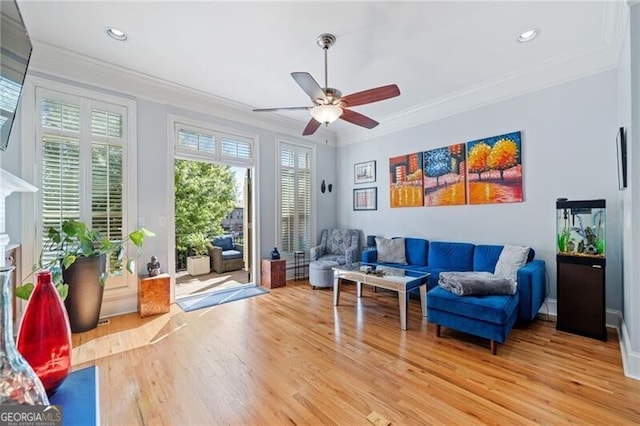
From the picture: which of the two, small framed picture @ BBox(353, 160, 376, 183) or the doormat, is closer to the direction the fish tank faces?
the doormat

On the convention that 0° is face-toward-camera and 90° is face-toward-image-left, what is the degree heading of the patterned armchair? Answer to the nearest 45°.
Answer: approximately 45°

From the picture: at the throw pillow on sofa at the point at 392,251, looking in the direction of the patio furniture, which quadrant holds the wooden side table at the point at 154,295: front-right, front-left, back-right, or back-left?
front-left

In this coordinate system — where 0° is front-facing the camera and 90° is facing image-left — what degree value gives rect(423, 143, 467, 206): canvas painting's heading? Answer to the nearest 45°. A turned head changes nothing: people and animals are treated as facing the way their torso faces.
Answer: approximately 45°

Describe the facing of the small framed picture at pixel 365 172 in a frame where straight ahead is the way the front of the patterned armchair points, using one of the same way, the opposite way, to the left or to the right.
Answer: the same way

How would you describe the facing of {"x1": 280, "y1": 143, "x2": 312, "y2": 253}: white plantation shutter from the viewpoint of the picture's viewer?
facing the viewer and to the right of the viewer

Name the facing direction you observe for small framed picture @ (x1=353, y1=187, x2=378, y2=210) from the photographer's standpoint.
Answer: facing the viewer and to the left of the viewer

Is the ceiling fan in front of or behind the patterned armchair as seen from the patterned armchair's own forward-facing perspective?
in front

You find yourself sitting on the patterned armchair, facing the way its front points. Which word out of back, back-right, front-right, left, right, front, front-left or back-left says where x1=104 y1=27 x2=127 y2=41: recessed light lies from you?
front

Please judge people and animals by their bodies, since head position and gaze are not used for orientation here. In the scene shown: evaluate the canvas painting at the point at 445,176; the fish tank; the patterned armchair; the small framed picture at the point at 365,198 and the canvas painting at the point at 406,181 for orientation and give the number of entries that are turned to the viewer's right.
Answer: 0

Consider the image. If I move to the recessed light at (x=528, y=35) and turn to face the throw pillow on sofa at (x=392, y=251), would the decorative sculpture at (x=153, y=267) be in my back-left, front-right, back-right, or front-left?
front-left

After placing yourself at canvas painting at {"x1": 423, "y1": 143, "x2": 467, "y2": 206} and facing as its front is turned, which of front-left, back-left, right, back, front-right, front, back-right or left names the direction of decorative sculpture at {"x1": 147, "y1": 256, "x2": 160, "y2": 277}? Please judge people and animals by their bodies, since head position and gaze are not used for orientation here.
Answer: front

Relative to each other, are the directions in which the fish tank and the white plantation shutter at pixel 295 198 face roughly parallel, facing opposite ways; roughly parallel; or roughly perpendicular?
roughly perpendicular

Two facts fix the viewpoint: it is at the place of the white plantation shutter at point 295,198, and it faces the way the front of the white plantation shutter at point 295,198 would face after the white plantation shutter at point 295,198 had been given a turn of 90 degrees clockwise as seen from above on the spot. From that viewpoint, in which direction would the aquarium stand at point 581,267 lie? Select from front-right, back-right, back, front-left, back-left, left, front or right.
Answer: left

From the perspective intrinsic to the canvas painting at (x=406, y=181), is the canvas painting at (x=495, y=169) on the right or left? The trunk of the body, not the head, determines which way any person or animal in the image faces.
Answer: on its left

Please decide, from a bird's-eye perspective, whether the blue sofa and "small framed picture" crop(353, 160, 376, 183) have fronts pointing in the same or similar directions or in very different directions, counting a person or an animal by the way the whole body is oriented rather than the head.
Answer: same or similar directions

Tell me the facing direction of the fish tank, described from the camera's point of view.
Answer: facing the viewer

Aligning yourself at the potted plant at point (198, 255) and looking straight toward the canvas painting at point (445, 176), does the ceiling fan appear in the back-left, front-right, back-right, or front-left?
front-right

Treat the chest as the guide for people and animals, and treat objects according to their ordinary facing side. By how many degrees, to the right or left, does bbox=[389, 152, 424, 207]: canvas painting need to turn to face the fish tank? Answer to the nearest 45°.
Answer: approximately 90° to its left

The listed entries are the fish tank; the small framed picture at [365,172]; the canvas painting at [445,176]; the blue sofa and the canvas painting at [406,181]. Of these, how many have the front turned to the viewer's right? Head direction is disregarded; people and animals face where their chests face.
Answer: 0

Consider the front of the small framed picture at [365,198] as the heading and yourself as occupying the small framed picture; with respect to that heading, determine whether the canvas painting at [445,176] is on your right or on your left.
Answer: on your left

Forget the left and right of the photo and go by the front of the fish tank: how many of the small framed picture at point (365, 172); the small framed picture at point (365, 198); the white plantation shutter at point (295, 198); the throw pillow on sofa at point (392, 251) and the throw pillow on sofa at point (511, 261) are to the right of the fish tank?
5

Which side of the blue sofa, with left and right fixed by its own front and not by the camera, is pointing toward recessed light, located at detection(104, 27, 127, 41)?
front
